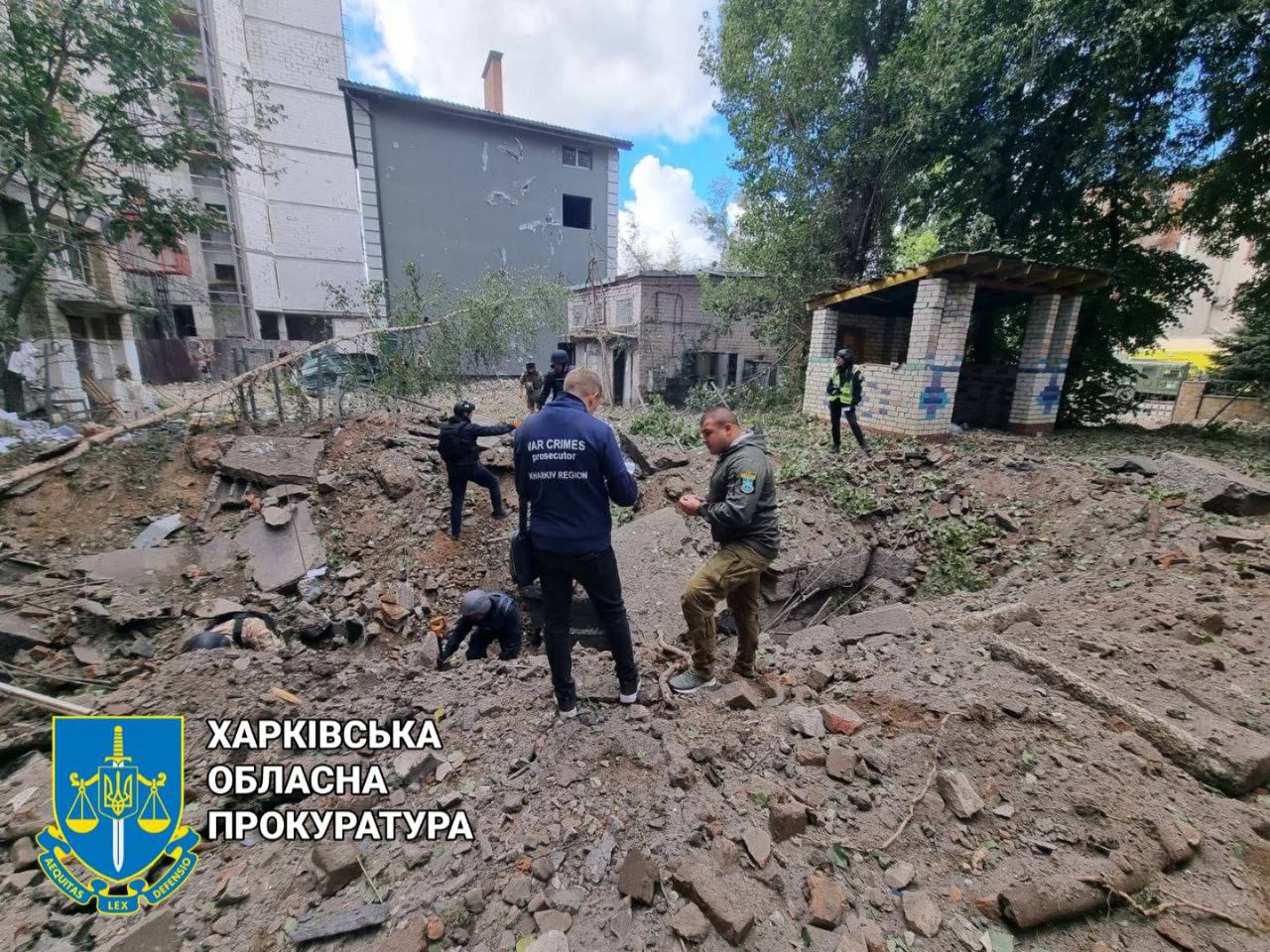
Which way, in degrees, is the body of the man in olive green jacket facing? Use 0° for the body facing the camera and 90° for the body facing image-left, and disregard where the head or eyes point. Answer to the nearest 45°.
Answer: approximately 90°

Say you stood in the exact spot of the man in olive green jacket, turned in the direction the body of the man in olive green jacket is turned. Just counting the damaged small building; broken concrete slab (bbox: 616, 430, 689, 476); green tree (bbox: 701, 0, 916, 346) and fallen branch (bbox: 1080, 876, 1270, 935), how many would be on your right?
3

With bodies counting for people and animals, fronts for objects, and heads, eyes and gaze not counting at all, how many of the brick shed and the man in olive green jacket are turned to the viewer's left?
1

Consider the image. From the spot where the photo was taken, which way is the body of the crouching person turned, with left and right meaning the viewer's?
facing the viewer and to the left of the viewer

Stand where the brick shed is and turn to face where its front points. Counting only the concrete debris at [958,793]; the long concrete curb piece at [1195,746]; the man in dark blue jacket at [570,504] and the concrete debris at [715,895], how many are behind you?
0

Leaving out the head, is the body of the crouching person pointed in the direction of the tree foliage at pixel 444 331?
no

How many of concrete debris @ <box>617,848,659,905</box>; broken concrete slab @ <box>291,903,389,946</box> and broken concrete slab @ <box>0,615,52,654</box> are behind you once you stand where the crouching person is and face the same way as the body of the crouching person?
0

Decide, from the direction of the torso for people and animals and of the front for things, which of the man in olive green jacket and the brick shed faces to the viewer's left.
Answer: the man in olive green jacket

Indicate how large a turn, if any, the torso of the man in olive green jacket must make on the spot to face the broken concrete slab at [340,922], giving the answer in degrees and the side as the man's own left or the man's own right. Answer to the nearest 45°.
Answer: approximately 45° to the man's own left

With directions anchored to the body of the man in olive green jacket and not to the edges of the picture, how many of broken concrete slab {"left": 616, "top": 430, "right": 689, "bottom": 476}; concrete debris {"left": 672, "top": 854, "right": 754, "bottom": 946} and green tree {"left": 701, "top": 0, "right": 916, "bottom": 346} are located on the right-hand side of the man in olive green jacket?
2

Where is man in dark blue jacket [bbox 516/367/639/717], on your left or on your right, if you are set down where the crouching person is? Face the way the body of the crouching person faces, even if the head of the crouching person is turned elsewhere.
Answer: on your left

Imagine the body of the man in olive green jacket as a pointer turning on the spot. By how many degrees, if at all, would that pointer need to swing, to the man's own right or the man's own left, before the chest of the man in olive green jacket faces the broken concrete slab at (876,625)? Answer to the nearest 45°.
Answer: approximately 135° to the man's own right
